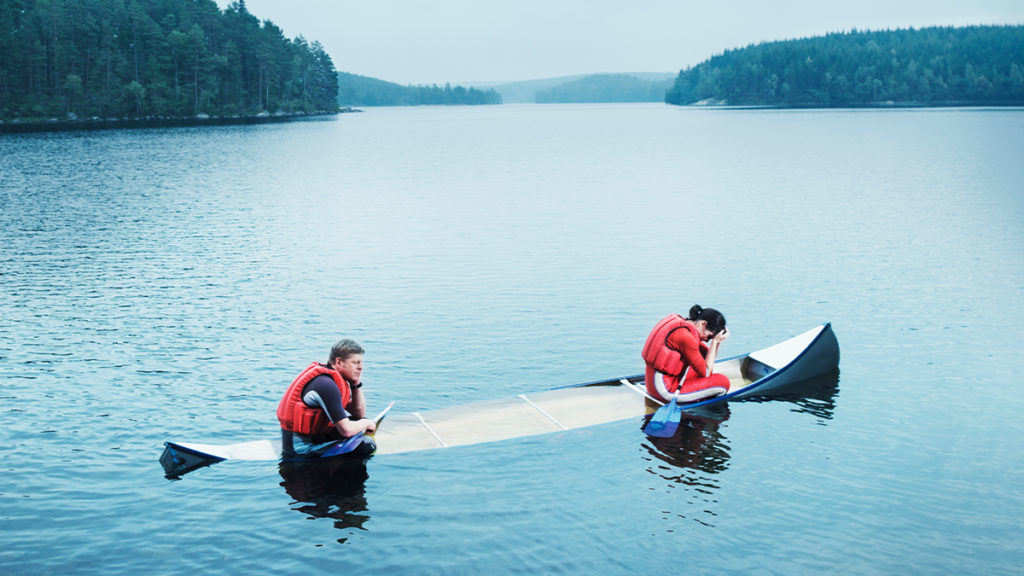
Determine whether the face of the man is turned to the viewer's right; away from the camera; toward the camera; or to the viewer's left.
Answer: to the viewer's right

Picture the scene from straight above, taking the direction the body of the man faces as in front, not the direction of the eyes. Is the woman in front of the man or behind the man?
in front

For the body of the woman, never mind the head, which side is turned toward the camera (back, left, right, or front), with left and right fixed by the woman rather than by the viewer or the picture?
right

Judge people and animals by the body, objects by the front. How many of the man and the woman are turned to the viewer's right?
2

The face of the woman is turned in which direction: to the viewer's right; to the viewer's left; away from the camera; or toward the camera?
to the viewer's right

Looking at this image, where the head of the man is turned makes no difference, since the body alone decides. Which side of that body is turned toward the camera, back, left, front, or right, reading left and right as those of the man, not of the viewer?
right

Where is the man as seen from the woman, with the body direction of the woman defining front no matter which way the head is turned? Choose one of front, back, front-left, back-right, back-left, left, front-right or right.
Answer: back-right
